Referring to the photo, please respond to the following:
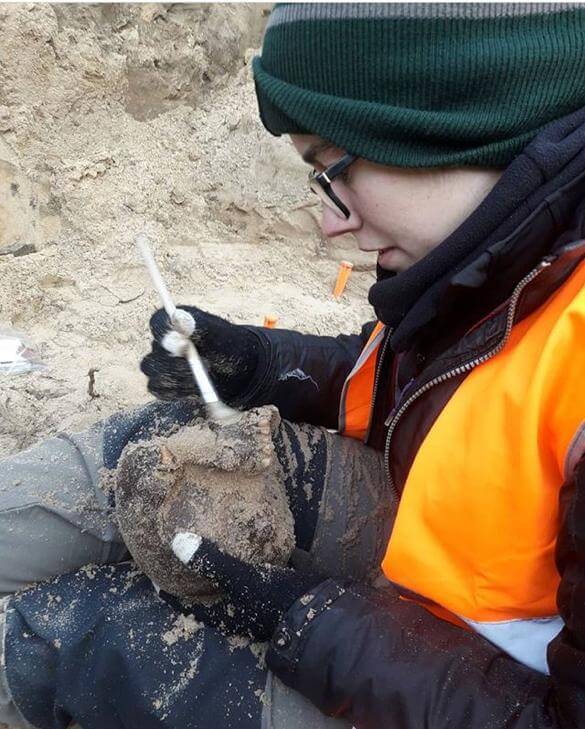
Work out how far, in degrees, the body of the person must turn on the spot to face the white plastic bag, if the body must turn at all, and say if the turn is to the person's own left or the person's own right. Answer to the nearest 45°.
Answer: approximately 45° to the person's own right

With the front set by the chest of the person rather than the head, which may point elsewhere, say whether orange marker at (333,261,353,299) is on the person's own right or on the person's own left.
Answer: on the person's own right

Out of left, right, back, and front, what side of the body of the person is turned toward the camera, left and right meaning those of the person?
left

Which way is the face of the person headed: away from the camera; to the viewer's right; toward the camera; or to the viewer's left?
to the viewer's left
